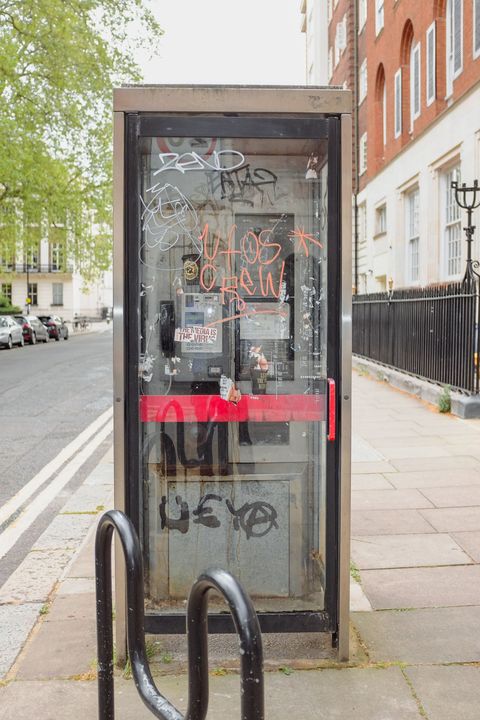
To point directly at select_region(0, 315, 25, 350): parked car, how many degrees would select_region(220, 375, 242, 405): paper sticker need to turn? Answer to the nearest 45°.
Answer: approximately 180°

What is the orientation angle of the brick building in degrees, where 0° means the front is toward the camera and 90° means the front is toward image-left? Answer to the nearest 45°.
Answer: approximately 45°

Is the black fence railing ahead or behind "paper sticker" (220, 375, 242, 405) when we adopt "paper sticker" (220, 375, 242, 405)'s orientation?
behind

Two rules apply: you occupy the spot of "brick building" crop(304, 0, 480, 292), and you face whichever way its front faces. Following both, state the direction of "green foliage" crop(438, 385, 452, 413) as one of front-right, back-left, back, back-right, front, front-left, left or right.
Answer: front-left

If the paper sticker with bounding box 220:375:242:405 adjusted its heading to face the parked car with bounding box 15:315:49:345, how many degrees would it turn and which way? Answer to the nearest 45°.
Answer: approximately 180°

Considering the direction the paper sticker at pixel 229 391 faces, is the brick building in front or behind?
behind

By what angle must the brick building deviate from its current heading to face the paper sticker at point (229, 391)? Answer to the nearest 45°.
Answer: approximately 45° to its left

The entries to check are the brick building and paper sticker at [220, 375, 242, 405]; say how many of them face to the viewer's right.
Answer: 0

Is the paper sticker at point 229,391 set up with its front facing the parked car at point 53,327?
no

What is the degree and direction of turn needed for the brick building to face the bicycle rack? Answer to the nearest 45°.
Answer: approximately 45° to its left

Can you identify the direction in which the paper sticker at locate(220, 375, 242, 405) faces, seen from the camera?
facing the viewer

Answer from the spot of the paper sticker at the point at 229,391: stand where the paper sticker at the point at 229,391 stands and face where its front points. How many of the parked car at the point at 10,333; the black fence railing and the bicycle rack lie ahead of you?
1

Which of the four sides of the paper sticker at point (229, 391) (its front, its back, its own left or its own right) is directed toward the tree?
back

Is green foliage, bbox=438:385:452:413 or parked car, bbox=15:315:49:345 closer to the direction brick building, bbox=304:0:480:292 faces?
the parked car

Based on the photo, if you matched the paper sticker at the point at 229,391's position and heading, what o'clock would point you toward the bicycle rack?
The bicycle rack is roughly at 12 o'clock from the paper sticker.

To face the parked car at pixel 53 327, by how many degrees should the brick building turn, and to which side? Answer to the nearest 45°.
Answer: approximately 90° to its right
